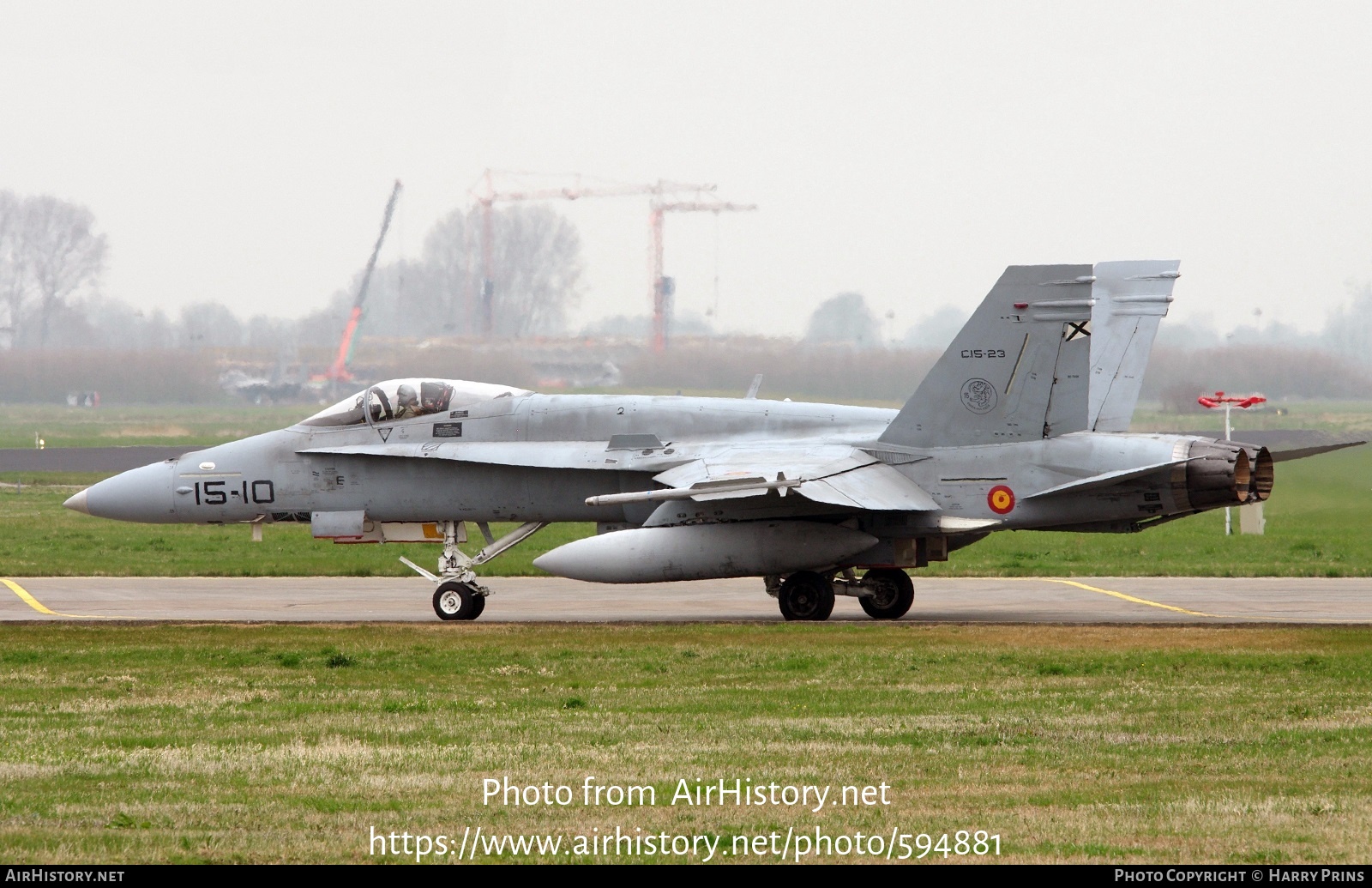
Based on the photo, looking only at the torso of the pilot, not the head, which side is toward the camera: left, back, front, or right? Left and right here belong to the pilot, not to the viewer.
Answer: left

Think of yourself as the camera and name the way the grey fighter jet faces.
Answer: facing to the left of the viewer
